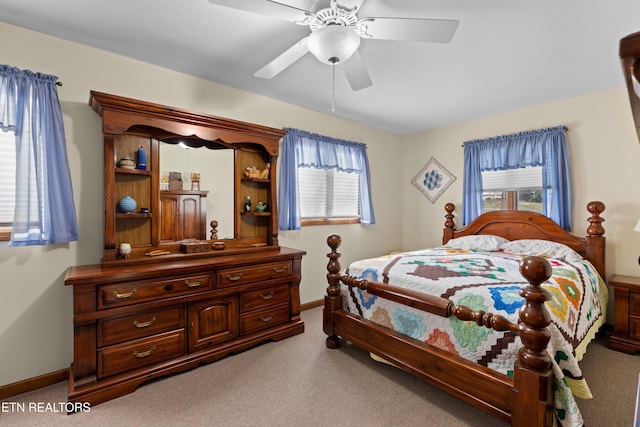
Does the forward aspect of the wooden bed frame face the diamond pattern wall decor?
no

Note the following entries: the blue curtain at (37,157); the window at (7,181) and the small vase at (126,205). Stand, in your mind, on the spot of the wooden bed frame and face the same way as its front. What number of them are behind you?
0

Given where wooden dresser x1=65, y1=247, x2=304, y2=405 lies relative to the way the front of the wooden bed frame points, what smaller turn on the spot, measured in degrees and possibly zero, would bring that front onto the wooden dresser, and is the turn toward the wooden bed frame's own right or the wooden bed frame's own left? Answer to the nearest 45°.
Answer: approximately 45° to the wooden bed frame's own right

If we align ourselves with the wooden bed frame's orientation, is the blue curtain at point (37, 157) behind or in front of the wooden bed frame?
in front

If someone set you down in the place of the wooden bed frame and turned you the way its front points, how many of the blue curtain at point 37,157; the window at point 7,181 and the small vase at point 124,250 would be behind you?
0

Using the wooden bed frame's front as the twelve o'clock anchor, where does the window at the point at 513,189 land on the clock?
The window is roughly at 5 o'clock from the wooden bed frame.

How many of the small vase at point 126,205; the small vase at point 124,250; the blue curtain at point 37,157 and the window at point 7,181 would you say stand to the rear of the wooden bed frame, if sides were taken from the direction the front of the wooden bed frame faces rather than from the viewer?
0

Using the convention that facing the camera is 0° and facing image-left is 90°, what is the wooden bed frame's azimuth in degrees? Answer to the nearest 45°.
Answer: approximately 45°

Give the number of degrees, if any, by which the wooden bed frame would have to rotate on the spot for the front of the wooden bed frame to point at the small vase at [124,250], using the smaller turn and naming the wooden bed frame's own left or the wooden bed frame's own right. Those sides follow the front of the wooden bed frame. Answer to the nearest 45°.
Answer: approximately 45° to the wooden bed frame's own right

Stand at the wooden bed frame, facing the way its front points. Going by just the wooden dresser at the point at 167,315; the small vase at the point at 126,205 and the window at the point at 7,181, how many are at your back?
0

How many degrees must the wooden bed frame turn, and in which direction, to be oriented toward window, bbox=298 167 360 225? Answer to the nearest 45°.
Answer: approximately 90° to its right

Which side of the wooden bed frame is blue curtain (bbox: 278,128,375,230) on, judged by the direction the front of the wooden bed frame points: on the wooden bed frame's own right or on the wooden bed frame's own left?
on the wooden bed frame's own right
